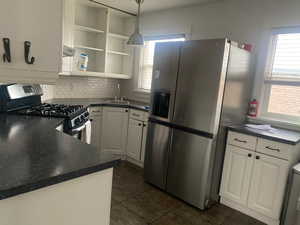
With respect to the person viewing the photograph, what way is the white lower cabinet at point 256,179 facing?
facing the viewer and to the left of the viewer

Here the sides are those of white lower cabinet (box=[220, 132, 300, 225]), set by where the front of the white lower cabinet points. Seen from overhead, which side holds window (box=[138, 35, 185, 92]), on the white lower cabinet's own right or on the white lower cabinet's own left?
on the white lower cabinet's own right

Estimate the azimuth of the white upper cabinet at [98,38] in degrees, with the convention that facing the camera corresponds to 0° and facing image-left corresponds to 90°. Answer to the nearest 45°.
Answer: approximately 315°

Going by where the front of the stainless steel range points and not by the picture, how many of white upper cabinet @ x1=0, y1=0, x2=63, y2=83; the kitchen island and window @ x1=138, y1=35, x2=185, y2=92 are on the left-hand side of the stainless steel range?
1

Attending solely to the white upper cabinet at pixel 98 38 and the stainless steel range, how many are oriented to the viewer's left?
0

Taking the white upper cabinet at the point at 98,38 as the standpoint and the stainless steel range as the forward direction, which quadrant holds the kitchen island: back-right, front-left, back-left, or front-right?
front-left

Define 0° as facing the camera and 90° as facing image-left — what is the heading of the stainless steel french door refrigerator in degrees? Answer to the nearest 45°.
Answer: approximately 45°

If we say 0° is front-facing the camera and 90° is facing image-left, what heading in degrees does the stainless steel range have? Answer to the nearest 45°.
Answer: approximately 315°

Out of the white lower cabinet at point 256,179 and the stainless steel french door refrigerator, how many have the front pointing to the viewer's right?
0

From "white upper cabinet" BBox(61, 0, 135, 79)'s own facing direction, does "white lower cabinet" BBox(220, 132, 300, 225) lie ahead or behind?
ahead

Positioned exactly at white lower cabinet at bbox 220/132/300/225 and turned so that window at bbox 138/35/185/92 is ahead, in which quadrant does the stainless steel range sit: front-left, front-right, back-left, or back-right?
front-left
